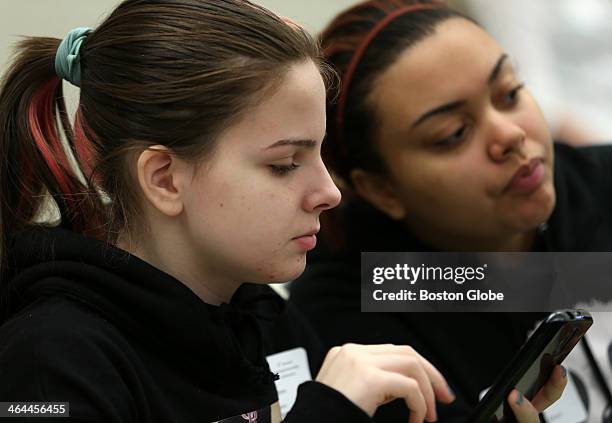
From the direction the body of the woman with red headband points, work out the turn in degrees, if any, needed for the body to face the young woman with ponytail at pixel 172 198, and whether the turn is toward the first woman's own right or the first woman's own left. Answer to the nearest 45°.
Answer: approximately 90° to the first woman's own right

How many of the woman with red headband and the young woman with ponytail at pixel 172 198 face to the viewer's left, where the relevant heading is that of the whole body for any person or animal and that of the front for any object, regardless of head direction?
0

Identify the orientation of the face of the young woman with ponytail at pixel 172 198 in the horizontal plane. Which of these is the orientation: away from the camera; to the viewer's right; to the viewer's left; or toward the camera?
to the viewer's right

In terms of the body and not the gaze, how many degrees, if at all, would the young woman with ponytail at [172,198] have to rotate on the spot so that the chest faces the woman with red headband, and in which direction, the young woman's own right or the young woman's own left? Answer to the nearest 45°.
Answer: approximately 45° to the young woman's own left

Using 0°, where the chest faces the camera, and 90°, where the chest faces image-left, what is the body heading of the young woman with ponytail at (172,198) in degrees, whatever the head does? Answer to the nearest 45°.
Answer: approximately 270°
